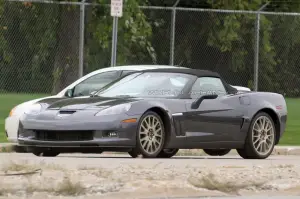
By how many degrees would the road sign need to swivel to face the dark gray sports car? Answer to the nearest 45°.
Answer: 0° — it already faces it

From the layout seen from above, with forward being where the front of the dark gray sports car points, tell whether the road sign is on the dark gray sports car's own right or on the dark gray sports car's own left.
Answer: on the dark gray sports car's own right

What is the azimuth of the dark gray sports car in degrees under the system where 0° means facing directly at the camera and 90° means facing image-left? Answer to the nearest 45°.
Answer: approximately 45°

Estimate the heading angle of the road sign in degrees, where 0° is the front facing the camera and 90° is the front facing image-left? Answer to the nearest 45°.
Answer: approximately 0°

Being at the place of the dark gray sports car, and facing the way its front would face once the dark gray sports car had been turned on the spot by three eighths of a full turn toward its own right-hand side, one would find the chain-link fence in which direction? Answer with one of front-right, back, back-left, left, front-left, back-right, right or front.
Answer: front
